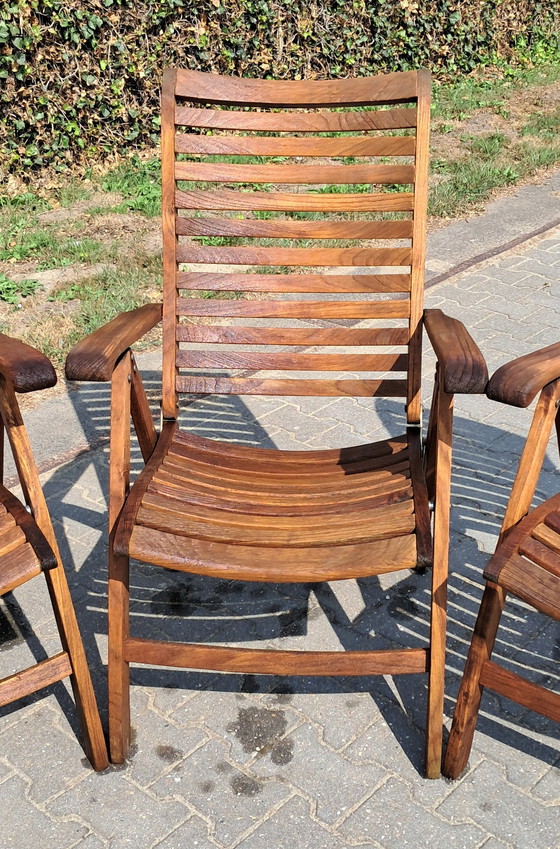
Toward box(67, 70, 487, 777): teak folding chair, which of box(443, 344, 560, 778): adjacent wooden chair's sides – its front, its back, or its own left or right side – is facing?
right

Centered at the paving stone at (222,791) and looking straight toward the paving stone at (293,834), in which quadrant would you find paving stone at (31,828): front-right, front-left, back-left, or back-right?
back-right

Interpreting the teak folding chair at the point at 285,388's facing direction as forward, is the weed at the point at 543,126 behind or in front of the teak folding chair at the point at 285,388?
behind

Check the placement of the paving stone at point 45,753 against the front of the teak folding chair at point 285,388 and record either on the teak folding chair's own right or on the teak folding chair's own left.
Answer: on the teak folding chair's own right

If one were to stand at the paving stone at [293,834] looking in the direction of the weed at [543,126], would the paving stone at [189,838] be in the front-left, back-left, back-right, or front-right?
back-left

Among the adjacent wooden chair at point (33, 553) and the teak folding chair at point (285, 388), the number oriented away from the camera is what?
0

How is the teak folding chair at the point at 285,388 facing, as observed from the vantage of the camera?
facing the viewer

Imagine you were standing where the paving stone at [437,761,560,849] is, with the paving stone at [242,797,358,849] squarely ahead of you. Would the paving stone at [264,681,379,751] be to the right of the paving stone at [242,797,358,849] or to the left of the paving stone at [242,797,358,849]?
right

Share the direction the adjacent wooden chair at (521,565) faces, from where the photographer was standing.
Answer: facing the viewer and to the left of the viewer

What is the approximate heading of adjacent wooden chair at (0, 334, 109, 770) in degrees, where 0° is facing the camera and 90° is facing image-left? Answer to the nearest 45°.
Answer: approximately 315°
